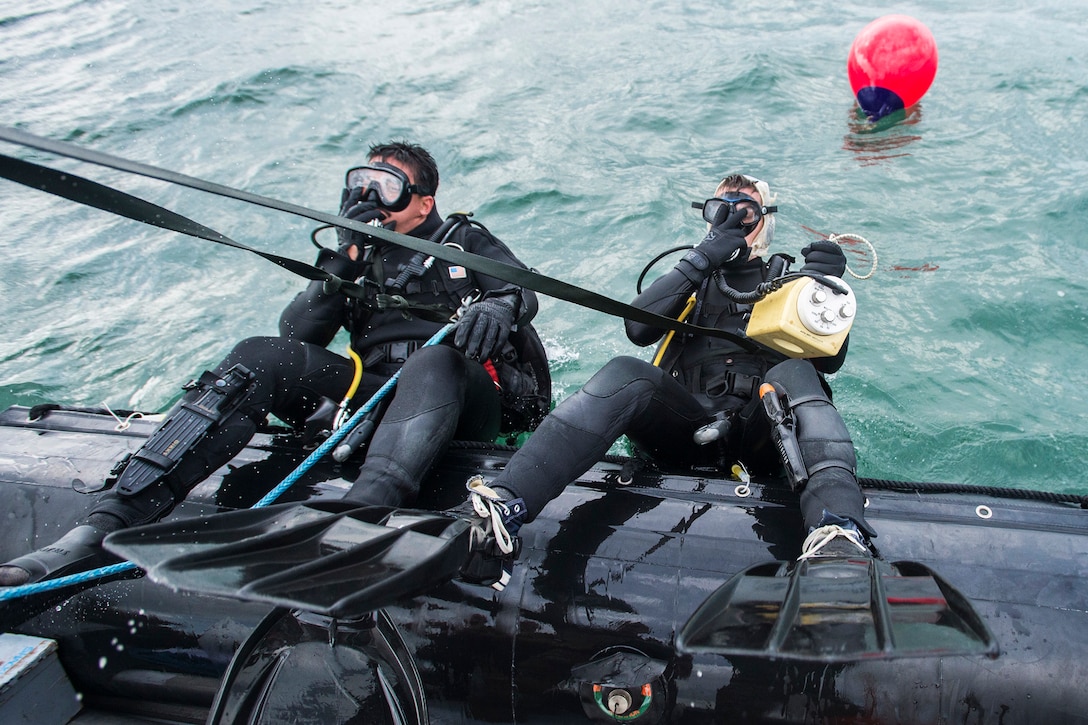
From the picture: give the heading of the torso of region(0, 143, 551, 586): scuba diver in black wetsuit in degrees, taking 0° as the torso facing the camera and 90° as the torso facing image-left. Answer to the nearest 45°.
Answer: approximately 45°

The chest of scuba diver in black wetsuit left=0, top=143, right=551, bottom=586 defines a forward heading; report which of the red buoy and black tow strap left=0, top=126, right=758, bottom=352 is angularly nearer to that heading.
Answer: the black tow strap

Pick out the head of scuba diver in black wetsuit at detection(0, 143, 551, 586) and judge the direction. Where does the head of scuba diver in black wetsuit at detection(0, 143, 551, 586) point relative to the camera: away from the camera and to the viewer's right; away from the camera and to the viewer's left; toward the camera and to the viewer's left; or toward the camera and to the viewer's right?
toward the camera and to the viewer's left

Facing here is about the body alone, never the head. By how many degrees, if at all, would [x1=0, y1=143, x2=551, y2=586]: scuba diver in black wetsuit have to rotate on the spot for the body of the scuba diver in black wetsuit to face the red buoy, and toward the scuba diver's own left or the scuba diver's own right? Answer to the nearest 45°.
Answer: approximately 180°

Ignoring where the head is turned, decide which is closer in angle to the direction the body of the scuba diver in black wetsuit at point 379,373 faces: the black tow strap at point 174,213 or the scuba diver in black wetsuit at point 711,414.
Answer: the black tow strap
